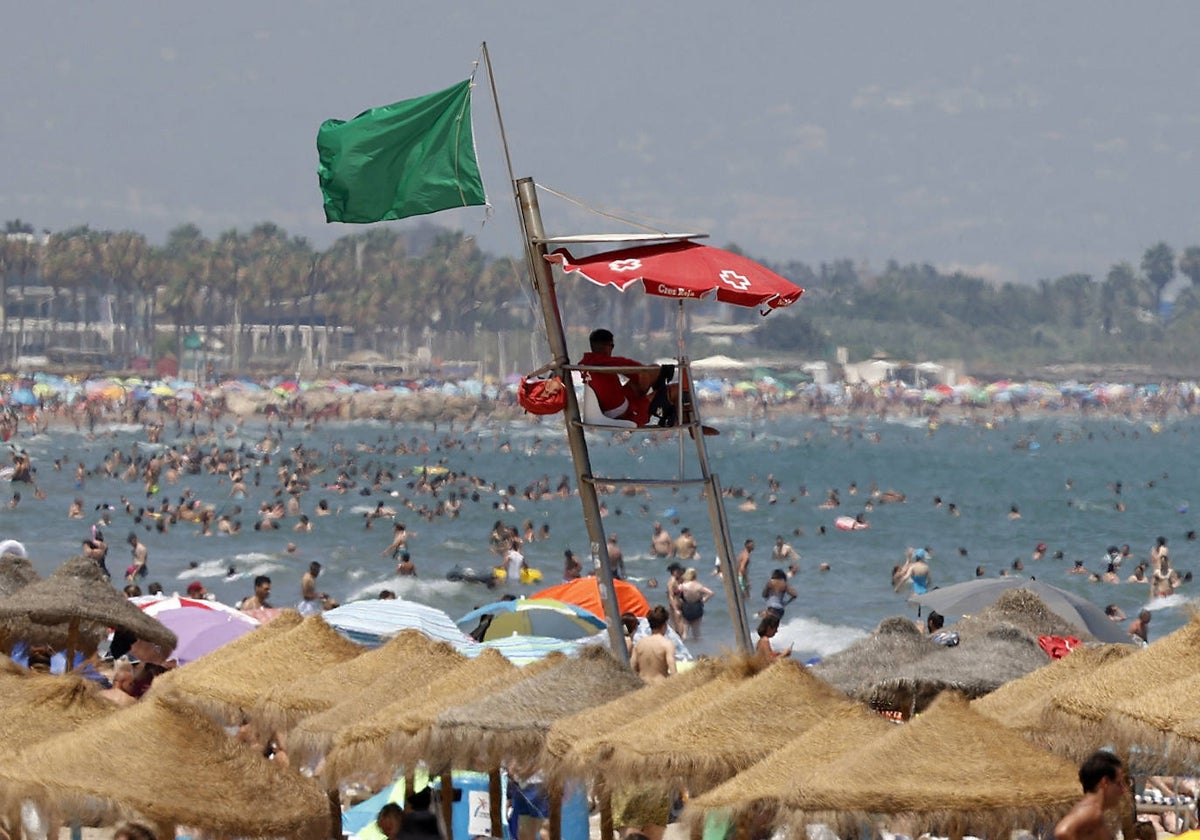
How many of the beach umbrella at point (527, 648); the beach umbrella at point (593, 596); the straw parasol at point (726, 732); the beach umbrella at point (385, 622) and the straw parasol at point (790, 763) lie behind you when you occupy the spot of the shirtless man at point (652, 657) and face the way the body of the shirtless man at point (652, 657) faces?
2

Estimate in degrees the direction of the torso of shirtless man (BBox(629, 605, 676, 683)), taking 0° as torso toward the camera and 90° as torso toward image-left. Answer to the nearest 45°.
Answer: approximately 180°

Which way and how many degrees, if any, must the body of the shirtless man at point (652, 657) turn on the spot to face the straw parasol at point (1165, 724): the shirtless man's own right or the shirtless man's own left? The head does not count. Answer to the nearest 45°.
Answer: approximately 135° to the shirtless man's own right

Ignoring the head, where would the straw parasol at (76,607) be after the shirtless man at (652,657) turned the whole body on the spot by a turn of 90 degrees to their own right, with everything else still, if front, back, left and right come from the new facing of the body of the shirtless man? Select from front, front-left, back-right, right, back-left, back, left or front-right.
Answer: back

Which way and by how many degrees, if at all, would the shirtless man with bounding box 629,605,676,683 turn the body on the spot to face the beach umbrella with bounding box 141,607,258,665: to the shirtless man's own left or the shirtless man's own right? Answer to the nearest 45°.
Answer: approximately 45° to the shirtless man's own left
